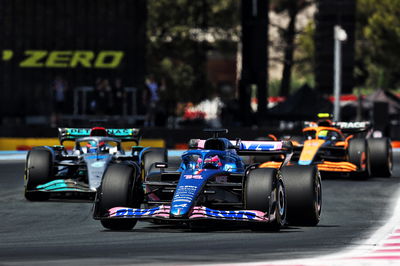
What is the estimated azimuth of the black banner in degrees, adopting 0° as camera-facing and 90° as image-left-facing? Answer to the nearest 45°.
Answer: approximately 0°

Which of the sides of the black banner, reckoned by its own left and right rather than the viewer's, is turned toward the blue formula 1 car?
front

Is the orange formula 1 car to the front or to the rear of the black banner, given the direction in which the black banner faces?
to the front
